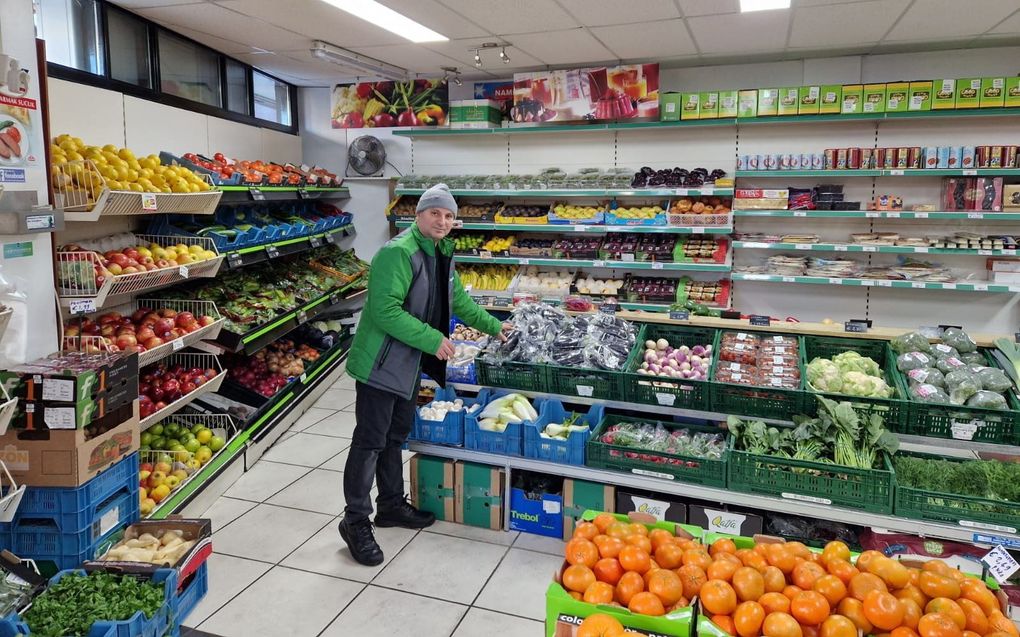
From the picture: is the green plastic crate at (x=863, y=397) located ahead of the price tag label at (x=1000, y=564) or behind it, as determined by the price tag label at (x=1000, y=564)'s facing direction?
behind

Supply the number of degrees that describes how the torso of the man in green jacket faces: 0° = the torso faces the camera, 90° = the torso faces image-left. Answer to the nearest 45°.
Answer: approximately 315°

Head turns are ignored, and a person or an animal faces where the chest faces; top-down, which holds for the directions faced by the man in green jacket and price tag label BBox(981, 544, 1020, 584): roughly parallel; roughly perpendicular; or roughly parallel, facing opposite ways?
roughly perpendicular

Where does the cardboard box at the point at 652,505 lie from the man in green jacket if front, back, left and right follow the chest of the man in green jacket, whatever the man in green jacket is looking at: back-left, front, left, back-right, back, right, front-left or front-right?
front-left

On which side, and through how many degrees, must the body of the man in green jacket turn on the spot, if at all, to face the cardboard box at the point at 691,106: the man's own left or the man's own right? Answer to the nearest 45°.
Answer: approximately 90° to the man's own left

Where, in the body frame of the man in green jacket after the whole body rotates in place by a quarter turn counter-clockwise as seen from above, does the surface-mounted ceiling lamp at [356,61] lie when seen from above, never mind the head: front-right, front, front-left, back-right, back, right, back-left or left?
front-left

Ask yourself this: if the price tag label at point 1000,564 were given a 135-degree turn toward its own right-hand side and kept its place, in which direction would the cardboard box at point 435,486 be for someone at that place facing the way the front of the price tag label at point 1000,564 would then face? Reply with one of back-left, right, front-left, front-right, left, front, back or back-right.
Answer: front-left

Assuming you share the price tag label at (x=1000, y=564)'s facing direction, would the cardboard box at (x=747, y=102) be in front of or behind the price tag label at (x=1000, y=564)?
behind

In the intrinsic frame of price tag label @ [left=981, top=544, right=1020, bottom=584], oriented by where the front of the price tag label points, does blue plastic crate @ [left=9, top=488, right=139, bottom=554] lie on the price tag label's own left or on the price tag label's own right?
on the price tag label's own right

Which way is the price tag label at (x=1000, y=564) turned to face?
toward the camera
